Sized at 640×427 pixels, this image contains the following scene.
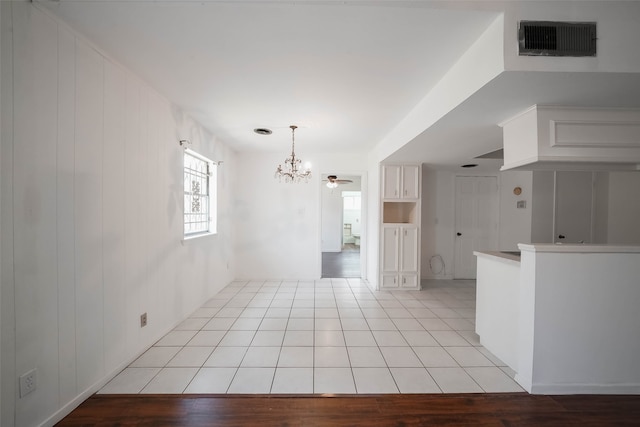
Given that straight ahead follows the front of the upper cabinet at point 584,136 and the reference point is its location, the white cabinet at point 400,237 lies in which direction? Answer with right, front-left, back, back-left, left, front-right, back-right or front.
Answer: back-right

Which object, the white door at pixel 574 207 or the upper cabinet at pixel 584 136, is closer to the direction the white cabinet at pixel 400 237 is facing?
the upper cabinet

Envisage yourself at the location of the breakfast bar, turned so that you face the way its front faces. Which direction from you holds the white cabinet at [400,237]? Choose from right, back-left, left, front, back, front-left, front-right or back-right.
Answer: back-right

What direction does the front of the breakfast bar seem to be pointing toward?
toward the camera

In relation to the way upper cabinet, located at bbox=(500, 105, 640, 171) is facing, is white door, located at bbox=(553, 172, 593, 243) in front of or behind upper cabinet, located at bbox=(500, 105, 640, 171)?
behind

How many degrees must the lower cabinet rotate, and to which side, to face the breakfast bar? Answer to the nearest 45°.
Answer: approximately 45° to its left

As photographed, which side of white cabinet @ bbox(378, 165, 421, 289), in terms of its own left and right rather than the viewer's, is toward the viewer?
front

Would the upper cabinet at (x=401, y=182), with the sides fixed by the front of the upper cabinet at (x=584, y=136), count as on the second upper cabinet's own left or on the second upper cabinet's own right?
on the second upper cabinet's own right

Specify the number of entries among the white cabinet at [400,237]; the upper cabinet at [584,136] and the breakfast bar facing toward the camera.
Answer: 3

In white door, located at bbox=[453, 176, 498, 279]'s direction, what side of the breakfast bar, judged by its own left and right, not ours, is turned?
back

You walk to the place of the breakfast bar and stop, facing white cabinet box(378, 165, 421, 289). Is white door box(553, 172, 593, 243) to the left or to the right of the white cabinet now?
right

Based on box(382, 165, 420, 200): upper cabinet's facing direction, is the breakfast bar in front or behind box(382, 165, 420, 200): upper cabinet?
in front

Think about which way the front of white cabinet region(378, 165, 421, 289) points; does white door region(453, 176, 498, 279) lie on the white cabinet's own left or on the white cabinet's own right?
on the white cabinet's own left
